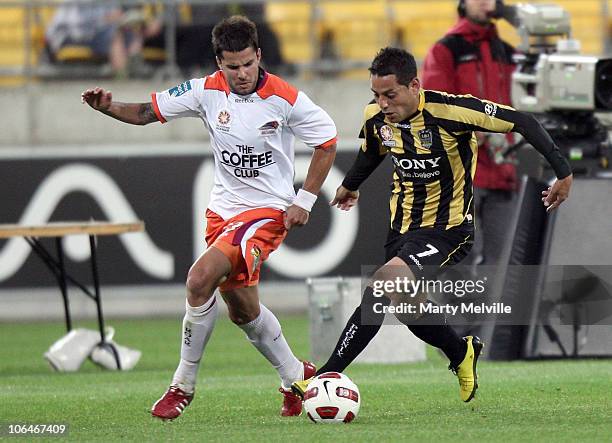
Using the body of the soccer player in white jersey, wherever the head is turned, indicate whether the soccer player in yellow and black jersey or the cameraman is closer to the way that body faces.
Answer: the soccer player in yellow and black jersey

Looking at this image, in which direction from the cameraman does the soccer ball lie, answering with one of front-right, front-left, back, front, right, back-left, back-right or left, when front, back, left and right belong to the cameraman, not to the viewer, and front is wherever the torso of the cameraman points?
front-right

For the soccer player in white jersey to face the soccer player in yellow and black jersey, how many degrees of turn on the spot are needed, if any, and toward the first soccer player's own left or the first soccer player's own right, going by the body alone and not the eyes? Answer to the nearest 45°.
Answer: approximately 90° to the first soccer player's own left

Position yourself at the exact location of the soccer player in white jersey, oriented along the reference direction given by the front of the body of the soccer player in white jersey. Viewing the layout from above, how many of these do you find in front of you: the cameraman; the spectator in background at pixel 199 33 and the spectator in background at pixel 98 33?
0

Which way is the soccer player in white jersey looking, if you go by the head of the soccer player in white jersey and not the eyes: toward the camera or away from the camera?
toward the camera

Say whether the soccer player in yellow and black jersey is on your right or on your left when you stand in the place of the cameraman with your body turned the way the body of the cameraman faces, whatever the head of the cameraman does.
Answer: on your right

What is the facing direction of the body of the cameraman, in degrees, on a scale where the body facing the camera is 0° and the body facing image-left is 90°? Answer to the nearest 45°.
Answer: approximately 315°

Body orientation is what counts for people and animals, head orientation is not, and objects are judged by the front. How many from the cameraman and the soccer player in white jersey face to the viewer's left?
0

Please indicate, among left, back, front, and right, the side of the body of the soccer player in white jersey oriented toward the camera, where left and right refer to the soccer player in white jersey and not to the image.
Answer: front

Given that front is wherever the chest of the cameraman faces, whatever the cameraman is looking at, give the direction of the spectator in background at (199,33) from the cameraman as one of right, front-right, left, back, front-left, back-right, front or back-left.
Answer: back

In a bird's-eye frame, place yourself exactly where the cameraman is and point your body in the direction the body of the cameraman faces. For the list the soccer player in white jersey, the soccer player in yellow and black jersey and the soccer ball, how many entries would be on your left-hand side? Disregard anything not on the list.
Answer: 0

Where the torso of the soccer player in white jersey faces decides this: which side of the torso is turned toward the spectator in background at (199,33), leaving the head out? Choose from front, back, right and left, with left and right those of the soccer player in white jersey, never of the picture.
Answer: back
